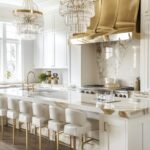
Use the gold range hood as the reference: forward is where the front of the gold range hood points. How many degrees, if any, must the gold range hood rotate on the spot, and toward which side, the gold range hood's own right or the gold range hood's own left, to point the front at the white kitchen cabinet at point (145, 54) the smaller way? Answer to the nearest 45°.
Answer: approximately 90° to the gold range hood's own left

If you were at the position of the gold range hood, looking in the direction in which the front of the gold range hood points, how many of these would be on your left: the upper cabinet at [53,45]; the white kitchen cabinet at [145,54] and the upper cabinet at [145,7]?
2

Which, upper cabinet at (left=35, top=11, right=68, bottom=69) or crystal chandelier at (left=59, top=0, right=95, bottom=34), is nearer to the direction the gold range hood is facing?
the crystal chandelier

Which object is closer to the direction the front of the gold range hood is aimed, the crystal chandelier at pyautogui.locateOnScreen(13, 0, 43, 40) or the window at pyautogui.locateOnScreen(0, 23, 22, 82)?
the crystal chandelier

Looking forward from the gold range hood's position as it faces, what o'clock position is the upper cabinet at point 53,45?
The upper cabinet is roughly at 3 o'clock from the gold range hood.

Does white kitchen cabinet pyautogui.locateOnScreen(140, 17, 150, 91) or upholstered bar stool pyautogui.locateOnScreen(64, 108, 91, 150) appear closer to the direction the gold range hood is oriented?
the upholstered bar stool

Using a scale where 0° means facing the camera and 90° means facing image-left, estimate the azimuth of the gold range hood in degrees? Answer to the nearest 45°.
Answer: approximately 45°

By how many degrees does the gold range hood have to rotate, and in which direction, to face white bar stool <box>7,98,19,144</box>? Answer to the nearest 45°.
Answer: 0° — it already faces it

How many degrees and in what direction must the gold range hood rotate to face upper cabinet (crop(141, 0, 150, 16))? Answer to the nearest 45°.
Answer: approximately 90° to its left
